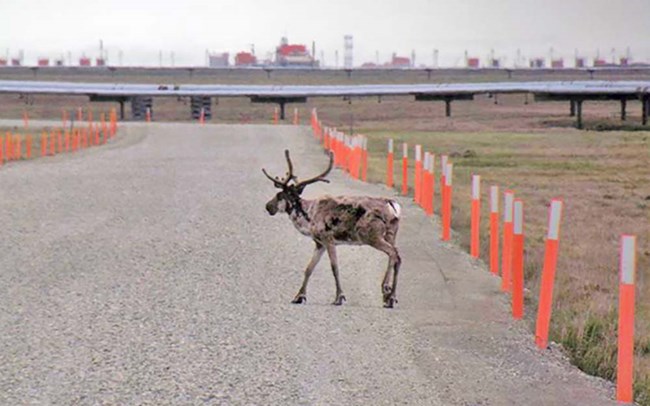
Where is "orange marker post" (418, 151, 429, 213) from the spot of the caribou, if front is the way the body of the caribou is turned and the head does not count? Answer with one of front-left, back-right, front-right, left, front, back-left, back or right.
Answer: right

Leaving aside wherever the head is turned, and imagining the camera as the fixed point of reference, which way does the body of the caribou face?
to the viewer's left

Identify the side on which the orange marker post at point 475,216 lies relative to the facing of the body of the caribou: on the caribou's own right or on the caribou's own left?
on the caribou's own right

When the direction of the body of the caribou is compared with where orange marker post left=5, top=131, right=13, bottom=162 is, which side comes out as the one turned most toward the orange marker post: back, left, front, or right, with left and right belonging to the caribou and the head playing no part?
right

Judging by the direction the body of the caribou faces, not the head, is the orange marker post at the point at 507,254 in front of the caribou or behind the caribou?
behind

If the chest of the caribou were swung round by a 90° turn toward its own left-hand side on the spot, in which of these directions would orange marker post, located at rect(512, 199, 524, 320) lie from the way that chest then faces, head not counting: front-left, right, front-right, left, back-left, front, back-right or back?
left

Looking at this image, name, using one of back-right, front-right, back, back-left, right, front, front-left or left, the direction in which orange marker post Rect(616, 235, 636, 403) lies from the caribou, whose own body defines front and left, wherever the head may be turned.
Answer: back-left

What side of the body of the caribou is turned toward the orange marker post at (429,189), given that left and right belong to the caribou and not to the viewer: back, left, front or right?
right

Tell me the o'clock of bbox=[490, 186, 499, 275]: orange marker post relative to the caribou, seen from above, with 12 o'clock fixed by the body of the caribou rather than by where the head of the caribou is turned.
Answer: The orange marker post is roughly at 4 o'clock from the caribou.

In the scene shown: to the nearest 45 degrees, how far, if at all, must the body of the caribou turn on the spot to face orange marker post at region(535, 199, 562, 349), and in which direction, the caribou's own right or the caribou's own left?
approximately 135° to the caribou's own left
